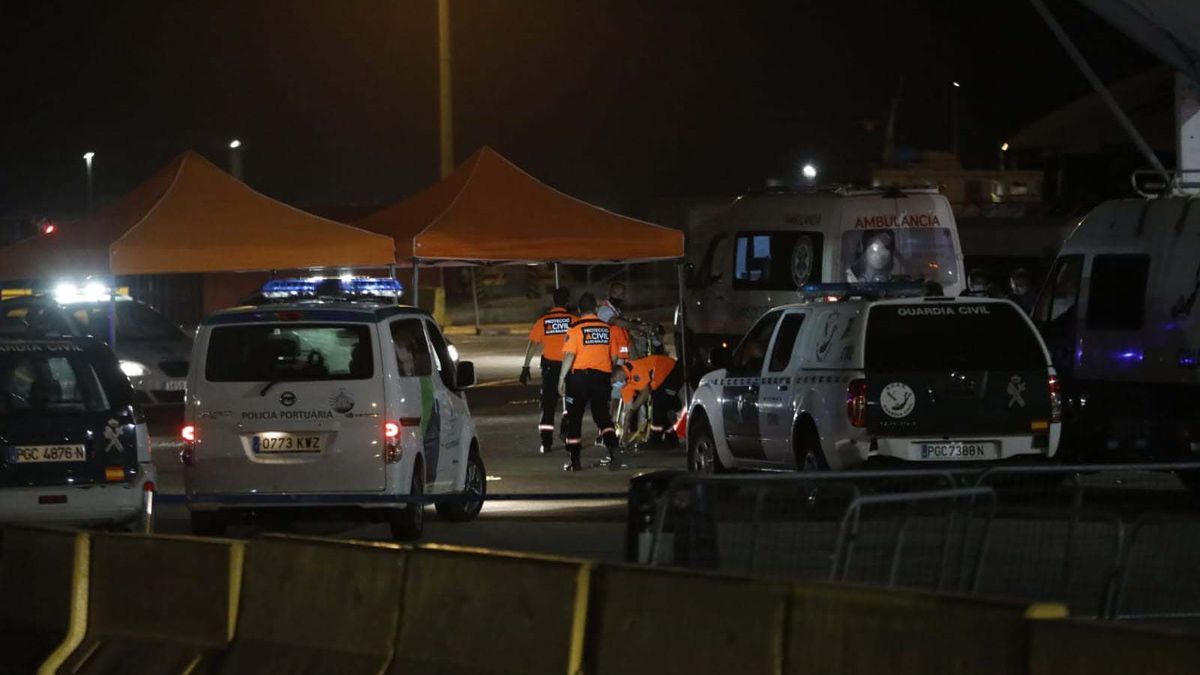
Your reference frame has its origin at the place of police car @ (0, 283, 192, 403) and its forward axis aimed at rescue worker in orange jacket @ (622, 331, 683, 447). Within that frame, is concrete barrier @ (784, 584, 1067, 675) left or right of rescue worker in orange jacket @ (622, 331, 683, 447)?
right

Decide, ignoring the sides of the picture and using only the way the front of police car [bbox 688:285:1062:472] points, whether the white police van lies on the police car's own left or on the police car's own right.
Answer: on the police car's own left

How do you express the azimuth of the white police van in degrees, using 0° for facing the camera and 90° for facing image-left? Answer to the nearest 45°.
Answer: approximately 225°

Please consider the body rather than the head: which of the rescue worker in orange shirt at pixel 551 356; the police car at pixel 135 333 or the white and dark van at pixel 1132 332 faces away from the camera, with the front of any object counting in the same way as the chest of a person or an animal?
the rescue worker in orange shirt

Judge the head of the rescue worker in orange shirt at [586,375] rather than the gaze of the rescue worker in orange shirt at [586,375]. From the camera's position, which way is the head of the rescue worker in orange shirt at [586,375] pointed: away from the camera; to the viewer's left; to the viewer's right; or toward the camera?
away from the camera

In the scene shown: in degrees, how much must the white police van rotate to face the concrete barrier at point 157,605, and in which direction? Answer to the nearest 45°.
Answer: approximately 135° to its right

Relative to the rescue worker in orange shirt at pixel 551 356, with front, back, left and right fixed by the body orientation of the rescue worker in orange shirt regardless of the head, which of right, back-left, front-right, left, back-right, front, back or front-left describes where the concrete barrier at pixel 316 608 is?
back

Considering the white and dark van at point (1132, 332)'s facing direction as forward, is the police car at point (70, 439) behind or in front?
in front

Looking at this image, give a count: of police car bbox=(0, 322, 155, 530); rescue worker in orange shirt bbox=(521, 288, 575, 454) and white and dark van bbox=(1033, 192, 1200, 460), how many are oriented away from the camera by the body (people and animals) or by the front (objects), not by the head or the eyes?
2

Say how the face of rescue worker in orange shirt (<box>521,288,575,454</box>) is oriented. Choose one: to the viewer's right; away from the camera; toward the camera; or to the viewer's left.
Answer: away from the camera

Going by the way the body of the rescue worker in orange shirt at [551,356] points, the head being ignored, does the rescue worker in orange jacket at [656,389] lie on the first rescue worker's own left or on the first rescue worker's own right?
on the first rescue worker's own right

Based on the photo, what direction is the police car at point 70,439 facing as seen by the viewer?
away from the camera

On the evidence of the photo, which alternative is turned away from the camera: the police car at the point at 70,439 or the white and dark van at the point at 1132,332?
the police car

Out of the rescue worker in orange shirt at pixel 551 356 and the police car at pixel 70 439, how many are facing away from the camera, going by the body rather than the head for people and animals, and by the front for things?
2

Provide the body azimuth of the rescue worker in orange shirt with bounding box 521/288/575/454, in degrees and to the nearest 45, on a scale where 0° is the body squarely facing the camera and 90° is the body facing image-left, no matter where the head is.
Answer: approximately 180°
